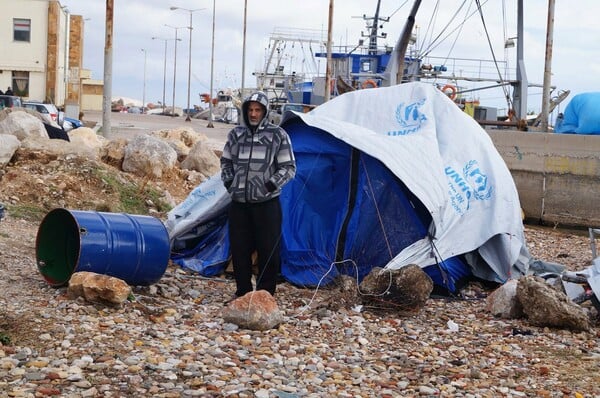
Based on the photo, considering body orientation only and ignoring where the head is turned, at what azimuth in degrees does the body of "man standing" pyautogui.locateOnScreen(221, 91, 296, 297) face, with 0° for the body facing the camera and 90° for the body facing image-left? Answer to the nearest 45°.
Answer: approximately 0°

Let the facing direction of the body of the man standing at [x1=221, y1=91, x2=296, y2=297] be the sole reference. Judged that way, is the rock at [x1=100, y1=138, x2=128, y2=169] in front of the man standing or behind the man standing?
behind

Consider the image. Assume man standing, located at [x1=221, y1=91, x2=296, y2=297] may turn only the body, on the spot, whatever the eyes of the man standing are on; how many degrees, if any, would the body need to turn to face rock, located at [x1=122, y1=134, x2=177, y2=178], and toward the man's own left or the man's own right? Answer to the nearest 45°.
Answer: approximately 180°

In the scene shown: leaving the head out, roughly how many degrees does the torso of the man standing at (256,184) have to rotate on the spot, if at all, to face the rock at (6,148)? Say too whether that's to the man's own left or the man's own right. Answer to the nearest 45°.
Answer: approximately 135° to the man's own right

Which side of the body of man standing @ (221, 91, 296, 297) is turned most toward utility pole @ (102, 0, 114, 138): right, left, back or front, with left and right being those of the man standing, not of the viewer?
back

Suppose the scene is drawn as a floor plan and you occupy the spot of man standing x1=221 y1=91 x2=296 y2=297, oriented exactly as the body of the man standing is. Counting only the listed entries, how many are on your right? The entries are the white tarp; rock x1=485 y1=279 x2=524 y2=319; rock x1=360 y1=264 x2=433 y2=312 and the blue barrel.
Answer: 1

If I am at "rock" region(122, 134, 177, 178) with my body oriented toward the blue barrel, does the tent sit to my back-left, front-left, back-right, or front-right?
front-left

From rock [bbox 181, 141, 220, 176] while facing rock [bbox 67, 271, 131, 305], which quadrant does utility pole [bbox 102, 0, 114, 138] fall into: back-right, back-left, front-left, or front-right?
back-right

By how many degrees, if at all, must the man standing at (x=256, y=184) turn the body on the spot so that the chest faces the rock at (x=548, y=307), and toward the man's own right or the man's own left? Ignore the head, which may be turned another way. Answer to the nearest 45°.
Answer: approximately 90° to the man's own left

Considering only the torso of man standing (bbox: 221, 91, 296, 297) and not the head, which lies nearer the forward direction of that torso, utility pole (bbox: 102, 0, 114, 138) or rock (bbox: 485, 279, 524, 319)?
the rock

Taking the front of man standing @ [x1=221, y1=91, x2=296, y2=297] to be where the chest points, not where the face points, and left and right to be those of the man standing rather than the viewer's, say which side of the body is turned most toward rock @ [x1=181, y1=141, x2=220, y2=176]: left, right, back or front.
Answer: back

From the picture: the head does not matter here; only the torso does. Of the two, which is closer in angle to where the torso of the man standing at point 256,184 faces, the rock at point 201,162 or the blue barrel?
the blue barrel

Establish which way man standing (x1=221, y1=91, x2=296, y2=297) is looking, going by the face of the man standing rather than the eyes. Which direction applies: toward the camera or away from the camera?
toward the camera

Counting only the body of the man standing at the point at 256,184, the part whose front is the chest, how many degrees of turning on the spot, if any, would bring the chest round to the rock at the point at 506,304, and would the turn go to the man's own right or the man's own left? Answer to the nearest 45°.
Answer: approximately 90° to the man's own left

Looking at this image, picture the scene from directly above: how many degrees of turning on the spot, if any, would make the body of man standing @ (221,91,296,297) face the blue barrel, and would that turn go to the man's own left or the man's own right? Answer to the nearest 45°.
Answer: approximately 90° to the man's own right
